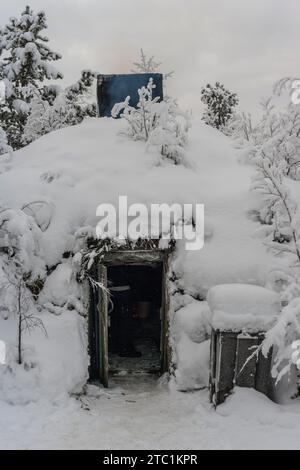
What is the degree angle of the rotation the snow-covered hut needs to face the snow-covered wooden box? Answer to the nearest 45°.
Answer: approximately 45° to its left

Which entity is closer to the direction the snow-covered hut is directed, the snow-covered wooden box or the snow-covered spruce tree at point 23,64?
the snow-covered wooden box

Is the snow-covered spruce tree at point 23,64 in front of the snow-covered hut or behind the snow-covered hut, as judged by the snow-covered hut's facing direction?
behind

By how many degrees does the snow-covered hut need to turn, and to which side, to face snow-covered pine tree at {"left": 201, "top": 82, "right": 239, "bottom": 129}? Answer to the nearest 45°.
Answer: approximately 180°

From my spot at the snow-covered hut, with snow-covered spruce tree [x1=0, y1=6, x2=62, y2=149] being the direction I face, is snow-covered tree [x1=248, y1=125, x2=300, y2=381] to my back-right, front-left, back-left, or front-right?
back-right

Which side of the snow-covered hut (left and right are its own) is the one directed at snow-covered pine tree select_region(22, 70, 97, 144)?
back

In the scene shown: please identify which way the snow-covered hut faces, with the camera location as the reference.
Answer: facing the viewer

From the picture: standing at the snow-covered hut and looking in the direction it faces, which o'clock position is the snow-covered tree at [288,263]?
The snow-covered tree is roughly at 10 o'clock from the snow-covered hut.

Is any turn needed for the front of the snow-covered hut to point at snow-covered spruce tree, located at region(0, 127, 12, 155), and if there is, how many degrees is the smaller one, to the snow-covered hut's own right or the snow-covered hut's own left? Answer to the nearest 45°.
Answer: approximately 135° to the snow-covered hut's own right
